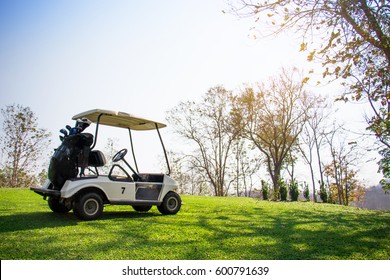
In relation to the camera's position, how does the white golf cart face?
facing away from the viewer and to the right of the viewer

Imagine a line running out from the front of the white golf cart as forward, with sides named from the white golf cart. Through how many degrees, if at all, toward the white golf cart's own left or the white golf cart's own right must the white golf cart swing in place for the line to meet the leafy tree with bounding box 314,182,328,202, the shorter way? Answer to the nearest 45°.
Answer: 0° — it already faces it

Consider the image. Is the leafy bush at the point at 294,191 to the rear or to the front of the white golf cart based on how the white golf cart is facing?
to the front
